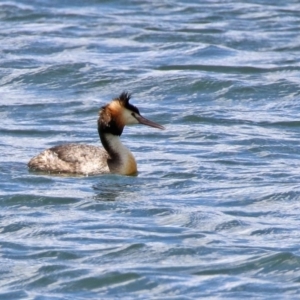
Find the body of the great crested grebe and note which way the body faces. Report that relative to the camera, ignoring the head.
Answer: to the viewer's right
